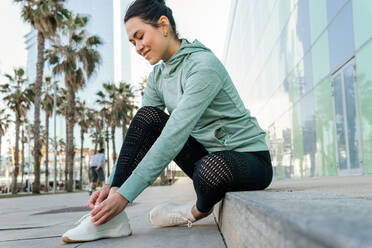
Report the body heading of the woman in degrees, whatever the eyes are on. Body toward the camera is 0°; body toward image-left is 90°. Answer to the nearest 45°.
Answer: approximately 45°

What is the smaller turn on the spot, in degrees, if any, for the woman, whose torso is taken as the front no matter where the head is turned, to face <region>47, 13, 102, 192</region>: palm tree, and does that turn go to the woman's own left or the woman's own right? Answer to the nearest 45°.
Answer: approximately 135° to the woman's own right

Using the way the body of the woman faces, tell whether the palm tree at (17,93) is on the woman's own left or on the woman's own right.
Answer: on the woman's own right

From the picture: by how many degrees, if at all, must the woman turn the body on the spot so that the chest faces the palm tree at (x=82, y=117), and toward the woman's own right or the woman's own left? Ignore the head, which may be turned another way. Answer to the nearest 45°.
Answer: approximately 135° to the woman's own right

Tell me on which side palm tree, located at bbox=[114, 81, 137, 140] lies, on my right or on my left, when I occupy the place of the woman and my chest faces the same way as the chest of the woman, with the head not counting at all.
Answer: on my right

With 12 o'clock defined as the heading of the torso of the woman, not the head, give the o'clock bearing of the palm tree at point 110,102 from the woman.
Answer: The palm tree is roughly at 4 o'clock from the woman.

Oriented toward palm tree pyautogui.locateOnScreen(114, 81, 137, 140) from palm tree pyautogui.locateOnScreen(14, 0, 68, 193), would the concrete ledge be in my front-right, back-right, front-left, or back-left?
back-right

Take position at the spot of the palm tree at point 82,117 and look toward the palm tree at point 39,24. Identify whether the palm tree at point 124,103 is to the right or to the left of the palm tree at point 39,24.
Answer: left
